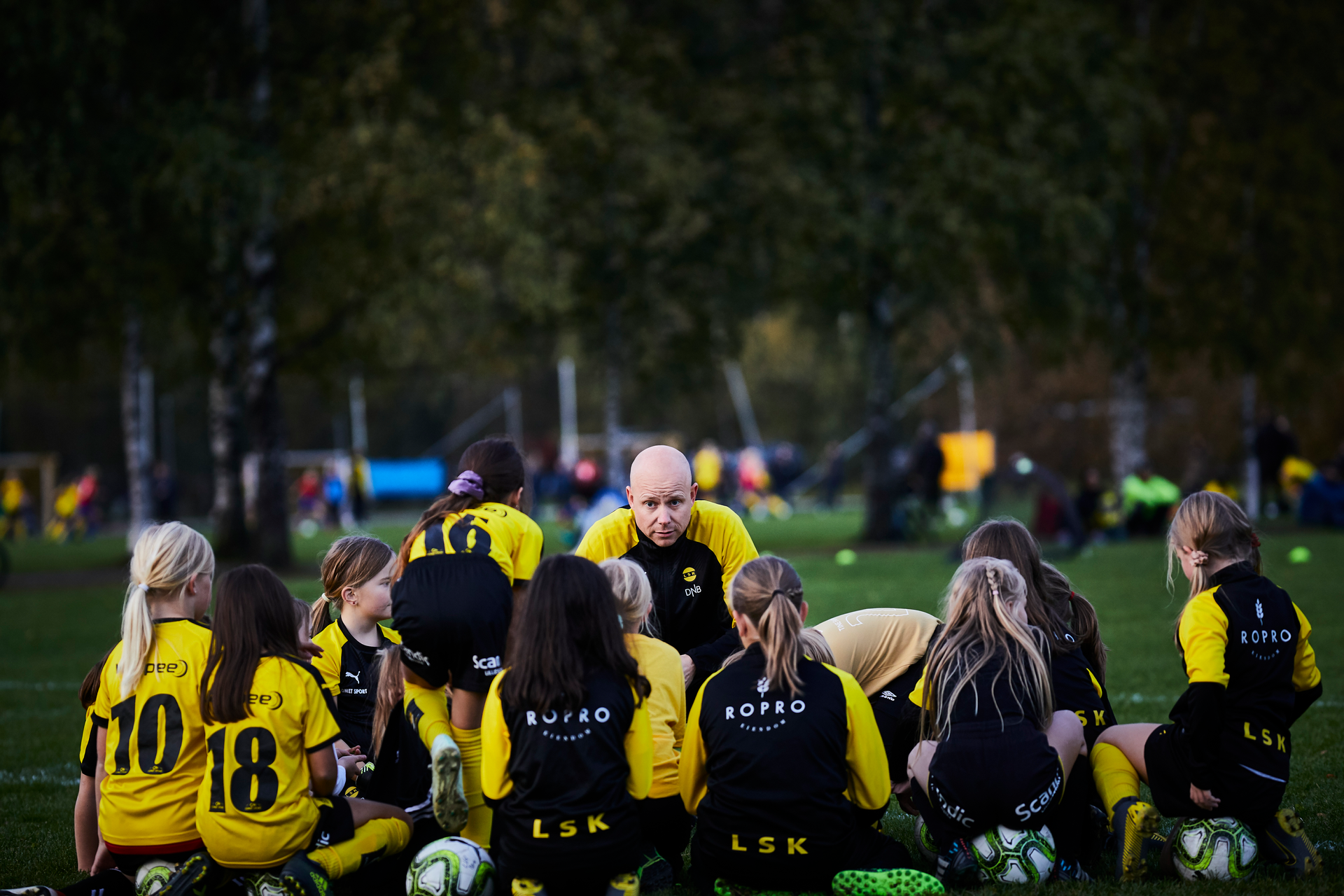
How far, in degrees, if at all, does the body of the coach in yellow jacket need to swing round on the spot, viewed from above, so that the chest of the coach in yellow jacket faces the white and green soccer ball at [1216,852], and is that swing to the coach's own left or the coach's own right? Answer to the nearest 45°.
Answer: approximately 45° to the coach's own left

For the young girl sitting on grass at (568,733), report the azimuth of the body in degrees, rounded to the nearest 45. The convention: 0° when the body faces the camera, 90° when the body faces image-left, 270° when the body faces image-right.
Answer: approximately 180°

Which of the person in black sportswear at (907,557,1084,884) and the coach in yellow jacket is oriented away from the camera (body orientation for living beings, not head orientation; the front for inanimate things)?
the person in black sportswear

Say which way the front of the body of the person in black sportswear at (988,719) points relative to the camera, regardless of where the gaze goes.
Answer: away from the camera

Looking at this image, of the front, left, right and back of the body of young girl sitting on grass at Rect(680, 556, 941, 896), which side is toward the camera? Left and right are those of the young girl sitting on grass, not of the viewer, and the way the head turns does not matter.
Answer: back

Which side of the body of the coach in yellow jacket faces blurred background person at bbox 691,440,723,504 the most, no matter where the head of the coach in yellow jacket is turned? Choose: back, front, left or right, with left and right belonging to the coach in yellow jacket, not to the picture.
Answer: back

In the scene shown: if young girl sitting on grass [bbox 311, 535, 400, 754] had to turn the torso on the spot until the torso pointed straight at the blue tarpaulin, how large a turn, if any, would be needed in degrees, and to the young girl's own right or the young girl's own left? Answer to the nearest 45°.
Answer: approximately 135° to the young girl's own left

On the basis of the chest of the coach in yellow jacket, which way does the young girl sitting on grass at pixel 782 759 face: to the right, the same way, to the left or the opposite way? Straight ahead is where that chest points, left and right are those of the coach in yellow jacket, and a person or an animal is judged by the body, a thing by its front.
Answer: the opposite way

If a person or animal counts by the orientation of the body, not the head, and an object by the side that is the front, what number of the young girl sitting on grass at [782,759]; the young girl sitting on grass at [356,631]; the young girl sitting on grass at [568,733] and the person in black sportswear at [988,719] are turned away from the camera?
3

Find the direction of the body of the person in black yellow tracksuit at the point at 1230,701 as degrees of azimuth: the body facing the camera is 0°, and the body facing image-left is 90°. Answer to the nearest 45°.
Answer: approximately 135°
